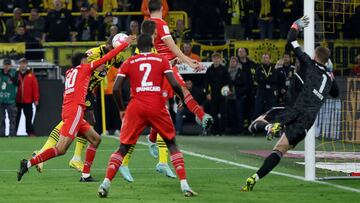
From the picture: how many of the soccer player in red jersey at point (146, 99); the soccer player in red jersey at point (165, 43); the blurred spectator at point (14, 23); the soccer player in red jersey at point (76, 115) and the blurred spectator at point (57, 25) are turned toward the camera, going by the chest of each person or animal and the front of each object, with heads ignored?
2

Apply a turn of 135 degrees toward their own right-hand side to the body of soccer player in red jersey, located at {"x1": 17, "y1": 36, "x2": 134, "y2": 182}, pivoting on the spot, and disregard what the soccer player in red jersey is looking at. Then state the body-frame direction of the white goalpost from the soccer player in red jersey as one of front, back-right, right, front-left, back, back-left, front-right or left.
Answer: left

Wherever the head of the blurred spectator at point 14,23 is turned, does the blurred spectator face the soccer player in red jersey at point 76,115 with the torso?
yes

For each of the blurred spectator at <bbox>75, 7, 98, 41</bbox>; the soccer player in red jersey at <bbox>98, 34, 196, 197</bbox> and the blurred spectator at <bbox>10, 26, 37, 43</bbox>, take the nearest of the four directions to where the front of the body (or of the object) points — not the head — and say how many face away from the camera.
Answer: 1

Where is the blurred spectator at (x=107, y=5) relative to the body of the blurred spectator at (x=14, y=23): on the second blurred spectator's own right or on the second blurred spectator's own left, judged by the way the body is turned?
on the second blurred spectator's own left

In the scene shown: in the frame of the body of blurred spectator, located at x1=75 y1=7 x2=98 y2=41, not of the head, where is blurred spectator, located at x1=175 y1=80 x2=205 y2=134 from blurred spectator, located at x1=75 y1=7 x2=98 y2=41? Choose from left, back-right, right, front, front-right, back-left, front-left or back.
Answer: front-left

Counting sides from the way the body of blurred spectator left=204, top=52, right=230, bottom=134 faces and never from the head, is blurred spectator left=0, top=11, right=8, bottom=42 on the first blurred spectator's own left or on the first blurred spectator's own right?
on the first blurred spectator's own right

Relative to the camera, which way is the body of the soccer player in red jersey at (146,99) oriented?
away from the camera

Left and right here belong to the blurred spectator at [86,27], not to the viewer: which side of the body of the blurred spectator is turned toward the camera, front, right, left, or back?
front

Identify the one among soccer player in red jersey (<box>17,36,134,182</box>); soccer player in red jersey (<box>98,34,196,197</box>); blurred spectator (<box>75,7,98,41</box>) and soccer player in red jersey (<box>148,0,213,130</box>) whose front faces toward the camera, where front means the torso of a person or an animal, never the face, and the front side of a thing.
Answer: the blurred spectator

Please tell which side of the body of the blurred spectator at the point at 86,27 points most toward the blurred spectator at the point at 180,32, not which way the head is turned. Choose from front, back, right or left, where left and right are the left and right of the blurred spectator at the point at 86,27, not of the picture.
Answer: left

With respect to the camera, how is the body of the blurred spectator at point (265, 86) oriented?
toward the camera

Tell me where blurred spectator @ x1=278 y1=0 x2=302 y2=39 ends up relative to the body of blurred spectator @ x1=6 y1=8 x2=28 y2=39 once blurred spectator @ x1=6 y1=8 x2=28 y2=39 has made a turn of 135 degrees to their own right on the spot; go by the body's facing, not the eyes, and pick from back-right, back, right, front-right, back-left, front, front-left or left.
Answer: back-right

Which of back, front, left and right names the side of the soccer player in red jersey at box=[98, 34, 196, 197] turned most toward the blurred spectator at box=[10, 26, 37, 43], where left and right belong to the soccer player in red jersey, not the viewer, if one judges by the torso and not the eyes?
front

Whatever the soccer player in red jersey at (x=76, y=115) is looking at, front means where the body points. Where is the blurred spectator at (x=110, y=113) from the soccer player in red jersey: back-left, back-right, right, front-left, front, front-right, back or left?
front-left

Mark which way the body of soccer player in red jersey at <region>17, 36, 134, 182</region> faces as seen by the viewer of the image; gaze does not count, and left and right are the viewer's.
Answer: facing away from the viewer and to the right of the viewer

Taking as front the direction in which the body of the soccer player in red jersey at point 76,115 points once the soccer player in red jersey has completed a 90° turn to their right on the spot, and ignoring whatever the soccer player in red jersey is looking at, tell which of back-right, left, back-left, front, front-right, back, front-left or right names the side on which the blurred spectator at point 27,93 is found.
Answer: back-left

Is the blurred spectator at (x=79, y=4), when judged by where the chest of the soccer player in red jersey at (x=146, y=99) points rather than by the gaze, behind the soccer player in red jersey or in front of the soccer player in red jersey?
in front

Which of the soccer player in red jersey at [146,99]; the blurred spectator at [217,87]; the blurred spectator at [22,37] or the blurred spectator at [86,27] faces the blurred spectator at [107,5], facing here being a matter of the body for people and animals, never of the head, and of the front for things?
the soccer player in red jersey
